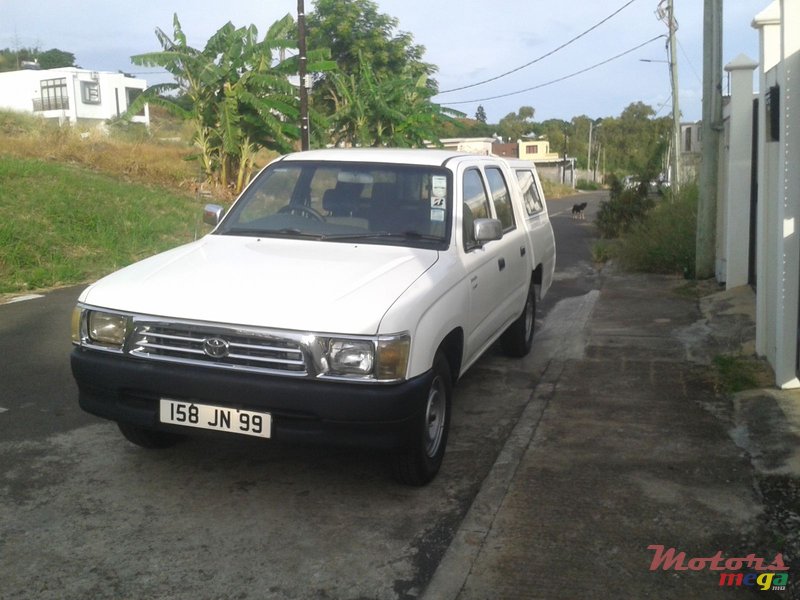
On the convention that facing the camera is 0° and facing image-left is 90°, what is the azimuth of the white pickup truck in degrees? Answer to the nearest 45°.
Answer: approximately 45°

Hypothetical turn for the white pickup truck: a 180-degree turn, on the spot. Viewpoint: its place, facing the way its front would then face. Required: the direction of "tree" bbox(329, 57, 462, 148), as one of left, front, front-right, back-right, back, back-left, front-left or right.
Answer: front-left

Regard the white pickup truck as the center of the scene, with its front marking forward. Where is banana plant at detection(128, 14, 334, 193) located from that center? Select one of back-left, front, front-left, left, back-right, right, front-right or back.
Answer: back-right

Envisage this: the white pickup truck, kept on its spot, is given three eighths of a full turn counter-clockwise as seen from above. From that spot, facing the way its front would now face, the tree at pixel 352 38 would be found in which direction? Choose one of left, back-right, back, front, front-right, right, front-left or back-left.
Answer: left

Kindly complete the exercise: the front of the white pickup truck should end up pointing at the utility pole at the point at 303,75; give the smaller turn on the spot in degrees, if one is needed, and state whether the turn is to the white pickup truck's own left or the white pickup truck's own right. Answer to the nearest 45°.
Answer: approximately 135° to the white pickup truck's own right

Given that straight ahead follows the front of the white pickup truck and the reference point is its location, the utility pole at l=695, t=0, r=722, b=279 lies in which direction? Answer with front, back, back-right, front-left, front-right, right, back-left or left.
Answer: back

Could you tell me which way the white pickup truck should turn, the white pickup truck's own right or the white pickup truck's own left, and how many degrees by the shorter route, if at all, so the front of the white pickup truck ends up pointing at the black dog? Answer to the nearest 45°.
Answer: approximately 135° to the white pickup truck's own right

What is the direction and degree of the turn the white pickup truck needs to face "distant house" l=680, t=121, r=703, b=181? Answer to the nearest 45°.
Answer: approximately 180°

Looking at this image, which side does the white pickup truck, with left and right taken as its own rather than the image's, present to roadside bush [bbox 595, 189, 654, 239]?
back
